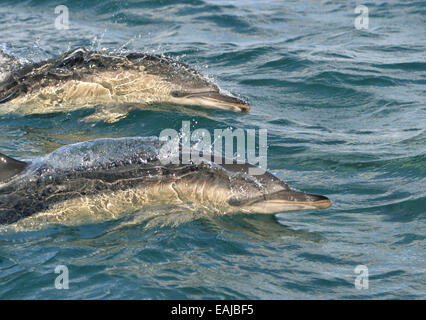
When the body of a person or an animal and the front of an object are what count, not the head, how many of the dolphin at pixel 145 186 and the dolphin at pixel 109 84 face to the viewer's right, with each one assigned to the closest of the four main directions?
2

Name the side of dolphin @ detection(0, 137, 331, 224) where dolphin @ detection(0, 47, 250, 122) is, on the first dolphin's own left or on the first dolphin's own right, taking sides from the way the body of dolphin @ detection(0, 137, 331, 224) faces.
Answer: on the first dolphin's own left

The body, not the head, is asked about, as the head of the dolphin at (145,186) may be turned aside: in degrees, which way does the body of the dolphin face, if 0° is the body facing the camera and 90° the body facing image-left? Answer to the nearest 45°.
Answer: approximately 270°

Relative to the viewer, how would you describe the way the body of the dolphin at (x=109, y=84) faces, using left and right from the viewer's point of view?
facing to the right of the viewer

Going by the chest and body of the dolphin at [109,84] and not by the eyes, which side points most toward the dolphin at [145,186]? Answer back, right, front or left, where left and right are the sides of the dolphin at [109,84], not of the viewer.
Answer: right
